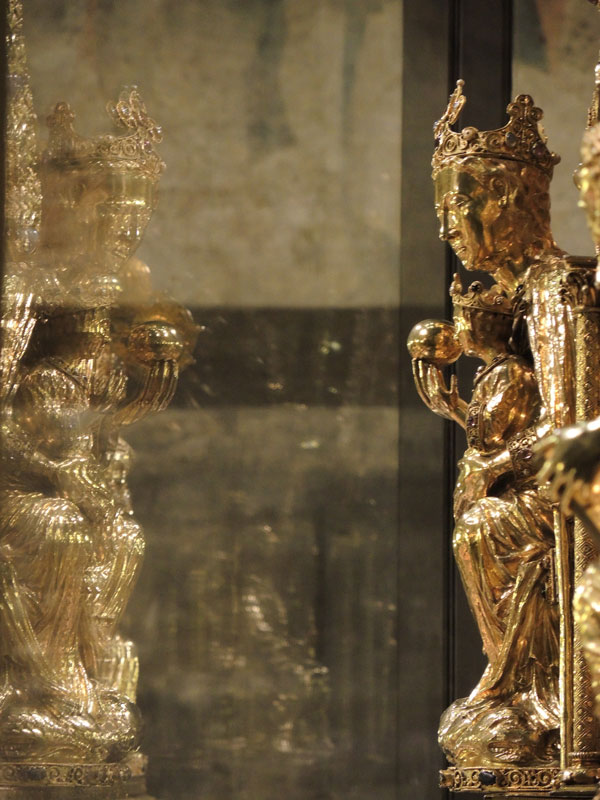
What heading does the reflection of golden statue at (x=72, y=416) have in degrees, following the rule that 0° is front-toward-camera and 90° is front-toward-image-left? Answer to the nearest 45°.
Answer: approximately 270°

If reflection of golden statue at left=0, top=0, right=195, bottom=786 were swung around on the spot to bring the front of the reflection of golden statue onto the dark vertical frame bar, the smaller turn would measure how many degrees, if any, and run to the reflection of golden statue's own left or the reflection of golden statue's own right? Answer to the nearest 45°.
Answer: approximately 45° to the reflection of golden statue's own left

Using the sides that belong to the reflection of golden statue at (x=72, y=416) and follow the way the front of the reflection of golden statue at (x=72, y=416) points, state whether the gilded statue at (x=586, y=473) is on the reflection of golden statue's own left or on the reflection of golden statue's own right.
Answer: on the reflection of golden statue's own right
